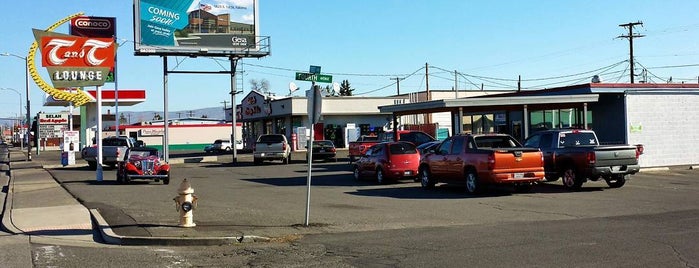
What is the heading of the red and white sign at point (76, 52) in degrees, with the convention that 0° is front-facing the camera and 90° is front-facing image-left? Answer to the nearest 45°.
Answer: approximately 0°

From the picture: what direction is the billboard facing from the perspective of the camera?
toward the camera

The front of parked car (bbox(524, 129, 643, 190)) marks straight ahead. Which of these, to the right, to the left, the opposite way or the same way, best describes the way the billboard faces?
the opposite way

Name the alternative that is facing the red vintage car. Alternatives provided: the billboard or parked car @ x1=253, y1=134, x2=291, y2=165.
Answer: the billboard

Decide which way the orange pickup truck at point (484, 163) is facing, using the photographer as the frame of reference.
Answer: facing away from the viewer and to the left of the viewer

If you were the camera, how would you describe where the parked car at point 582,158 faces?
facing away from the viewer and to the left of the viewer

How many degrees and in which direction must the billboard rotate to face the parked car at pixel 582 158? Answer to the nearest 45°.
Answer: approximately 45° to its left

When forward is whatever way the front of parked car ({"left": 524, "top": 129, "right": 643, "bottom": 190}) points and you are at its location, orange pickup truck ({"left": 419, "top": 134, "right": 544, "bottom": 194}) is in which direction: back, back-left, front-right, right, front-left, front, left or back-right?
left
